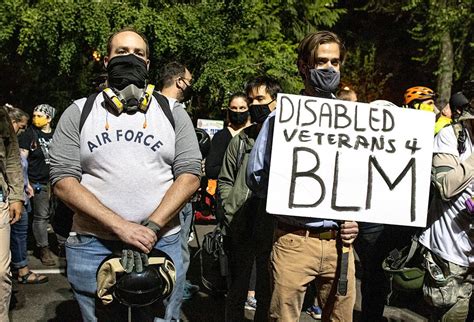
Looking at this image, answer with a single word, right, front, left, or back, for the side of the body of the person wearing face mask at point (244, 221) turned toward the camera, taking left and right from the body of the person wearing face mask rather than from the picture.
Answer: front

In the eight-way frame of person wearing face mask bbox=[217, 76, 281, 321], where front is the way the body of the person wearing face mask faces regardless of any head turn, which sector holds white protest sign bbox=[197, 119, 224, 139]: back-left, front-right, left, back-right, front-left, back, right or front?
back

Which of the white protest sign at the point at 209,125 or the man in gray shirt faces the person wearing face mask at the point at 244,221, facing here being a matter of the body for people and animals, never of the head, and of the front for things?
the white protest sign

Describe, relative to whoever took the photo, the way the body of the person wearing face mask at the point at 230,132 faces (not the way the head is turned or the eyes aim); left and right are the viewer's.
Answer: facing the viewer

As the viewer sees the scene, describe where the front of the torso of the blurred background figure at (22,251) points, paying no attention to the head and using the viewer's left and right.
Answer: facing to the right of the viewer

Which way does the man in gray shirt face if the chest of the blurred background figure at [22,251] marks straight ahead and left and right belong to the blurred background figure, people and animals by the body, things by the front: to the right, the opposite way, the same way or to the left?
to the right

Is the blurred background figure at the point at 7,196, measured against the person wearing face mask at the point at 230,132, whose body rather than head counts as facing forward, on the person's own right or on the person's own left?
on the person's own right

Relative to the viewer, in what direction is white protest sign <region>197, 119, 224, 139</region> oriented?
toward the camera

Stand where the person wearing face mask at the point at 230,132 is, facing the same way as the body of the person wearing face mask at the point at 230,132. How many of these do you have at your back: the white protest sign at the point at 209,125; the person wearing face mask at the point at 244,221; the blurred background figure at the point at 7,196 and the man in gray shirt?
1
